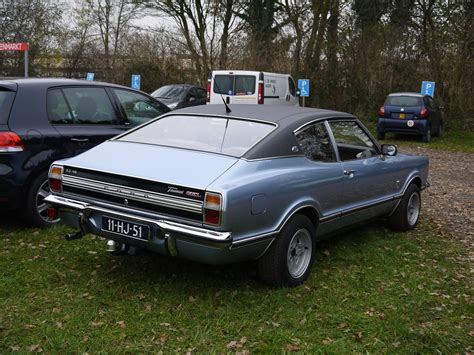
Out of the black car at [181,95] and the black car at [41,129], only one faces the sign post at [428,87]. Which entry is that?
the black car at [41,129]

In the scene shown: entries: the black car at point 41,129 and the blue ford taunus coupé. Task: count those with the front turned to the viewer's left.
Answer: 0

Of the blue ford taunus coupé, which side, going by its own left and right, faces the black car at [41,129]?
left

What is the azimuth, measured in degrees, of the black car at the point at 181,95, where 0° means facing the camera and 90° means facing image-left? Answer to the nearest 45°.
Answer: approximately 45°

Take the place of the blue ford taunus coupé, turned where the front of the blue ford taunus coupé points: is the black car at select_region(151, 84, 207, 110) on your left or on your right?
on your left

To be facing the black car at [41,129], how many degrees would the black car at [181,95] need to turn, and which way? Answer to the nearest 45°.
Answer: approximately 45° to its left

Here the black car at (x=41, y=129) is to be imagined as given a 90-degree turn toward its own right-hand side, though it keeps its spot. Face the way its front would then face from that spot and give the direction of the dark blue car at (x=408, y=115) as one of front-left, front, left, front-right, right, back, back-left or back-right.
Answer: left

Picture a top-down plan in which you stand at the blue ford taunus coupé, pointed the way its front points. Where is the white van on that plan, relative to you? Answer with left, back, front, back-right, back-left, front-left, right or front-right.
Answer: front-left

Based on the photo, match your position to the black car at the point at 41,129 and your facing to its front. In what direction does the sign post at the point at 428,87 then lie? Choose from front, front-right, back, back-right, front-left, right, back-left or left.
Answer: front

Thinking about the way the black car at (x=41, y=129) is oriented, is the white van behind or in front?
in front

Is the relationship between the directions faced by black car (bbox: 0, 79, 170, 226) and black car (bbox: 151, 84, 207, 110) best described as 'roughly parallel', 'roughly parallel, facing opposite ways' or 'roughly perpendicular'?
roughly parallel, facing opposite ways

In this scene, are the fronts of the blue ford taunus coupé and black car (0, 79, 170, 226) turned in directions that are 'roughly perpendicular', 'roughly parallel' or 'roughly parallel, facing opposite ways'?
roughly parallel

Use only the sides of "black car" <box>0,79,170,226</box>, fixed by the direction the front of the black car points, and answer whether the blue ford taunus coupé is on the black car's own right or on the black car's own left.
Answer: on the black car's own right

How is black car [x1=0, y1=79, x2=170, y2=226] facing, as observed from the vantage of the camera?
facing away from the viewer and to the right of the viewer

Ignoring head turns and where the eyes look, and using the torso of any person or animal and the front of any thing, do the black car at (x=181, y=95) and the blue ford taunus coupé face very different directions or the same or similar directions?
very different directions

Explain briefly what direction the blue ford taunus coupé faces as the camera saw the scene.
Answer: facing away from the viewer and to the right of the viewer
